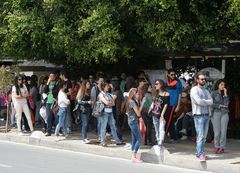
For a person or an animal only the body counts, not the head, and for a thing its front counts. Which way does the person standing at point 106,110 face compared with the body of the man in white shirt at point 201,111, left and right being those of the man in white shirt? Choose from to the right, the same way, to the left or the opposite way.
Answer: the same way
